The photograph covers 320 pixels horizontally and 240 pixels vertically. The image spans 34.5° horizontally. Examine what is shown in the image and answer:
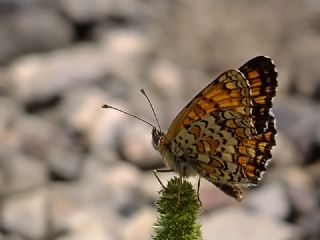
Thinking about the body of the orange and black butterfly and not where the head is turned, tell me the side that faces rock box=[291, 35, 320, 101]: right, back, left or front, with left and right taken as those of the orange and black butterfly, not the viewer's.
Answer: right

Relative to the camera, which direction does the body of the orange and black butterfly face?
to the viewer's left

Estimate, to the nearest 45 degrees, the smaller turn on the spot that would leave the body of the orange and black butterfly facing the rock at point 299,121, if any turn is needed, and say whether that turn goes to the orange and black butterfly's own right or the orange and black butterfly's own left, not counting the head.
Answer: approximately 90° to the orange and black butterfly's own right

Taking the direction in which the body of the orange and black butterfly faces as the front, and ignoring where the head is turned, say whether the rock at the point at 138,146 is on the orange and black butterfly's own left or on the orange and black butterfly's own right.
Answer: on the orange and black butterfly's own right
